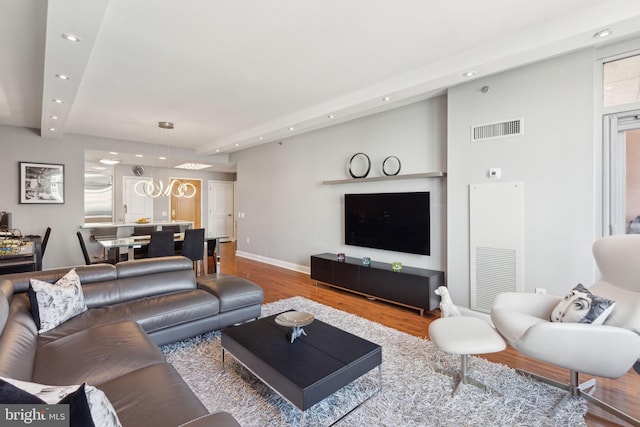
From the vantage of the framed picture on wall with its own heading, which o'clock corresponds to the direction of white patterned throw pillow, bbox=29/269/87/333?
The white patterned throw pillow is roughly at 12 o'clock from the framed picture on wall.

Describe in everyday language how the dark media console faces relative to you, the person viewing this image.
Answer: facing the viewer and to the left of the viewer

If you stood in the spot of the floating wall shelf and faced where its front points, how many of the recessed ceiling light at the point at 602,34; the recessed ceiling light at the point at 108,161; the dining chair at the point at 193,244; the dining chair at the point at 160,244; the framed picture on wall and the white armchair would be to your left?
2

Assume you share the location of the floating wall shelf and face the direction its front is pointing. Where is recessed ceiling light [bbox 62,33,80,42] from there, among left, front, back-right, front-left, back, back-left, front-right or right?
front

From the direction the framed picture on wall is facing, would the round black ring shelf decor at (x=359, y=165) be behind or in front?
in front

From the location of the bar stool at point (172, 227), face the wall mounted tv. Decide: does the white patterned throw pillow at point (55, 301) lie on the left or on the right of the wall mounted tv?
right

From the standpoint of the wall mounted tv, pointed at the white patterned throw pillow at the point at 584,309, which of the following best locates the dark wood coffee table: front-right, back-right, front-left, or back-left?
front-right

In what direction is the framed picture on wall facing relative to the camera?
toward the camera

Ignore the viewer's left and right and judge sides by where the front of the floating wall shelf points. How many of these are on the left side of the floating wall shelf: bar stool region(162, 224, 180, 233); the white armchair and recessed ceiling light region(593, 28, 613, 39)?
2

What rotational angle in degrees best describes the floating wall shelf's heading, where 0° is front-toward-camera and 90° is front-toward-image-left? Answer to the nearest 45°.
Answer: approximately 45°

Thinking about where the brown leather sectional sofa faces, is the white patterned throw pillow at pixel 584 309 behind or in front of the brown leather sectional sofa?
in front

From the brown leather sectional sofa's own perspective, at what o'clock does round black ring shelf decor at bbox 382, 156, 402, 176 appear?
The round black ring shelf decor is roughly at 10 o'clock from the brown leather sectional sofa.

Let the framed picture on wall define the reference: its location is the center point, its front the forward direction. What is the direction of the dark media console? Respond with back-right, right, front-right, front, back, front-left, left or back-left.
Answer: front-left

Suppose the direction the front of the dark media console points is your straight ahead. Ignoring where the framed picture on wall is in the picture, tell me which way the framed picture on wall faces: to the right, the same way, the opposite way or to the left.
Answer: to the left

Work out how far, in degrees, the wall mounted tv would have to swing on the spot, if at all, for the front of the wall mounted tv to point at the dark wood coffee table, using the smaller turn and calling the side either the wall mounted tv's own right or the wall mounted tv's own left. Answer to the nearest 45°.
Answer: approximately 45° to the wall mounted tv's own left
